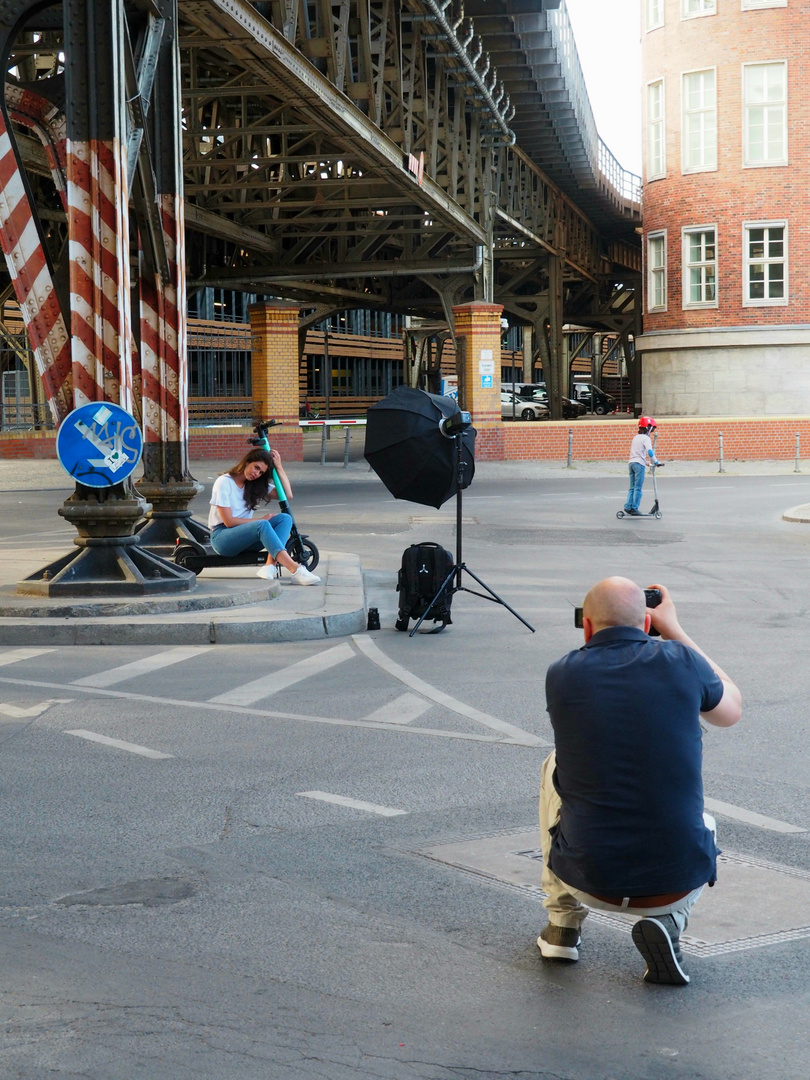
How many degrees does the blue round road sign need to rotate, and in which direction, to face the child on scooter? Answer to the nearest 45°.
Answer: approximately 135° to its left

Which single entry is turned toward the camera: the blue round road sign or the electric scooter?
the blue round road sign

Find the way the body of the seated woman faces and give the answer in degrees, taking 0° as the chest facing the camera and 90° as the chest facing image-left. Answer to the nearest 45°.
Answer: approximately 315°

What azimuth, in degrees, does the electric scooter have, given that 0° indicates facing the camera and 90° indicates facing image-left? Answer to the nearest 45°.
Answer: approximately 270°

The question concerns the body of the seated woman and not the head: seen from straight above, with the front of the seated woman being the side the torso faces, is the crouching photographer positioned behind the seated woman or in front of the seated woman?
in front

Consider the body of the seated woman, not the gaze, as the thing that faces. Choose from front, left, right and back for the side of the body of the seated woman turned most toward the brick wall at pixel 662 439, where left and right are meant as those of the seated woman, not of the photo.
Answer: left

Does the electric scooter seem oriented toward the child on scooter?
no

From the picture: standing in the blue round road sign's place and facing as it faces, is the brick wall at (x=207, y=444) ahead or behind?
behind

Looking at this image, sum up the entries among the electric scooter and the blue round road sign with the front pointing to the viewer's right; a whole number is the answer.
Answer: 1

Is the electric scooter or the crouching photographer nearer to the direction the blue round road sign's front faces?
the crouching photographer

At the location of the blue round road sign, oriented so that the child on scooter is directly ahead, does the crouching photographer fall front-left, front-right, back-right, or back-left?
back-right

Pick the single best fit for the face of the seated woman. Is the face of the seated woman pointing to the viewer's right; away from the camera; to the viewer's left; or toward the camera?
toward the camera

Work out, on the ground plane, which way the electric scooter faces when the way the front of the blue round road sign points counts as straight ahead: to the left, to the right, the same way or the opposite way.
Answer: to the left

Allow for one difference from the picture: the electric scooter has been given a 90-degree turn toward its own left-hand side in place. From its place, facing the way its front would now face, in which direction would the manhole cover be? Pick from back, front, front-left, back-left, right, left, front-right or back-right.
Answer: back

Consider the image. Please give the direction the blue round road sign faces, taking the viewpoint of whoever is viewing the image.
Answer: facing the viewer
